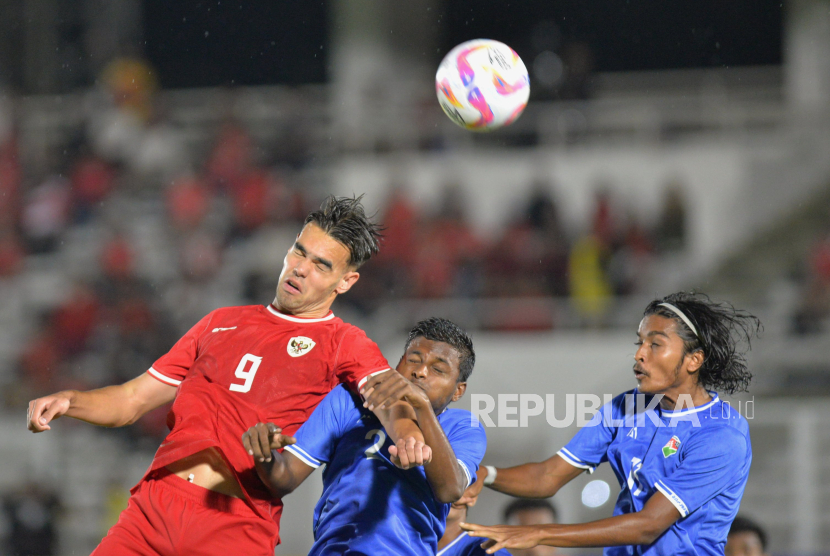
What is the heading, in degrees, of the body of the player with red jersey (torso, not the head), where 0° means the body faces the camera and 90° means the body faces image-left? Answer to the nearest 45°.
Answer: approximately 0°

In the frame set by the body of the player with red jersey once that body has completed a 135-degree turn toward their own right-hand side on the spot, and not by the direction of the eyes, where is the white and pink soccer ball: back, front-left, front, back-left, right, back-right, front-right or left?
right
